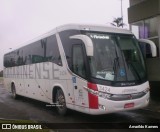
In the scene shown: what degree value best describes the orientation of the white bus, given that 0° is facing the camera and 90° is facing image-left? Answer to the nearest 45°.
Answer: approximately 315°

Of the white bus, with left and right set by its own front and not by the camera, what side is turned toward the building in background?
left
